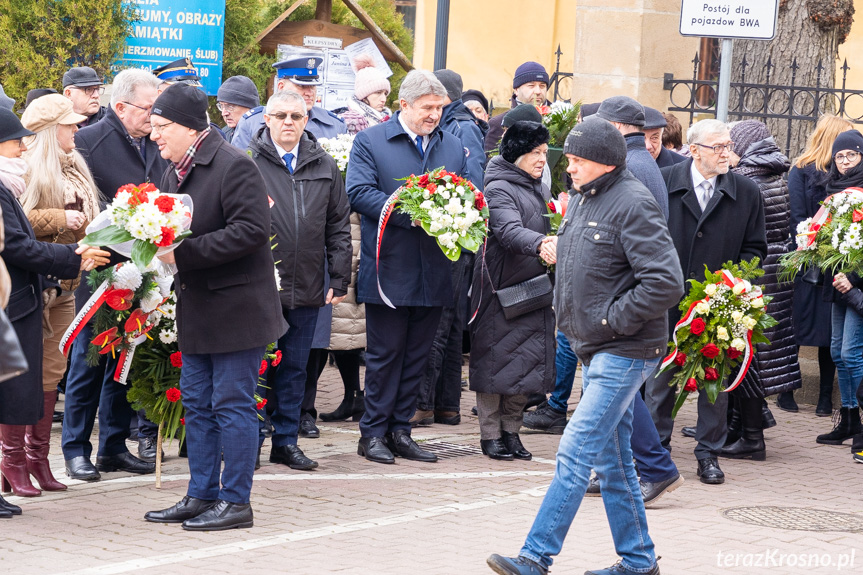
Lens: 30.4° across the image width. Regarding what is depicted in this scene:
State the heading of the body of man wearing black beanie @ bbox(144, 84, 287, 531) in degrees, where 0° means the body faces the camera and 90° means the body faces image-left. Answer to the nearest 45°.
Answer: approximately 90°

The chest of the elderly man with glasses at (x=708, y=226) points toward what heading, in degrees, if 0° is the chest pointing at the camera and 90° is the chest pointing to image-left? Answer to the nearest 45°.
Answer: approximately 0°

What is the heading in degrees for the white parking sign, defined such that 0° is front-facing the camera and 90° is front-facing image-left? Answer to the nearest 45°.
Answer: approximately 0°

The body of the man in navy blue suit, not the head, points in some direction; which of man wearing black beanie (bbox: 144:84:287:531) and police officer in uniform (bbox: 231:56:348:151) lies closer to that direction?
the man wearing black beanie

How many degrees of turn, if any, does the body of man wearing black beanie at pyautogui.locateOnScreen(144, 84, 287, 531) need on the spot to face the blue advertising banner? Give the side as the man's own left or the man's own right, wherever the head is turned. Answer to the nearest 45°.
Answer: approximately 90° to the man's own right

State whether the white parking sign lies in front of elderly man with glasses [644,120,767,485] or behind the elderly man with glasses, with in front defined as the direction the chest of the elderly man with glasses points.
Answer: behind

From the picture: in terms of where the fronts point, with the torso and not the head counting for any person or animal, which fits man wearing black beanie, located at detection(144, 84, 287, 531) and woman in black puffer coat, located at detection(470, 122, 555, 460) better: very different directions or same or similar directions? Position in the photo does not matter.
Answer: very different directions

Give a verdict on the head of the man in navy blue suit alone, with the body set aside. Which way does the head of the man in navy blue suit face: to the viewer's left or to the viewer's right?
to the viewer's right
